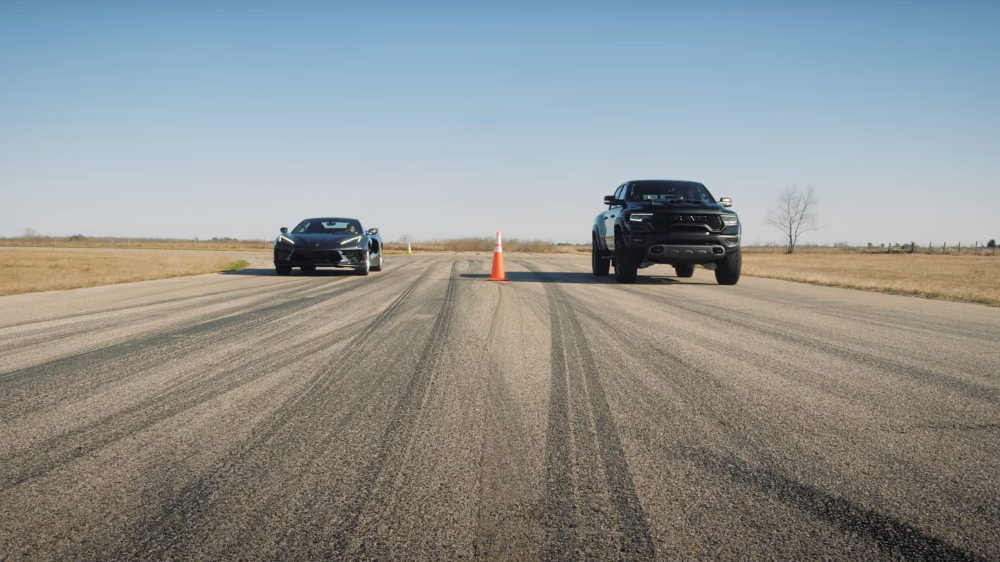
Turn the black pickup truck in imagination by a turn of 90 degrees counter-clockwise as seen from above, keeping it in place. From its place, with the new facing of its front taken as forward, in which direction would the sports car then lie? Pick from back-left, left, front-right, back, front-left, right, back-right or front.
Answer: back

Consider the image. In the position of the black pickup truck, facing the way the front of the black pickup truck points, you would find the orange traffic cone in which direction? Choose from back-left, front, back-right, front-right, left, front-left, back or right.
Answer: right

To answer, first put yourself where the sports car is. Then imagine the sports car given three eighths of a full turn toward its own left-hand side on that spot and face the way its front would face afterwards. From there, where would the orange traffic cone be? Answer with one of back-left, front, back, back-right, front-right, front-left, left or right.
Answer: right

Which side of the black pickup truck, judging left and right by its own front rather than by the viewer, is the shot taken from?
front
